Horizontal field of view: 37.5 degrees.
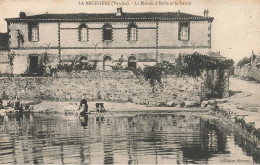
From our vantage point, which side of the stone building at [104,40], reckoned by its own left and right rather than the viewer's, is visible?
front
